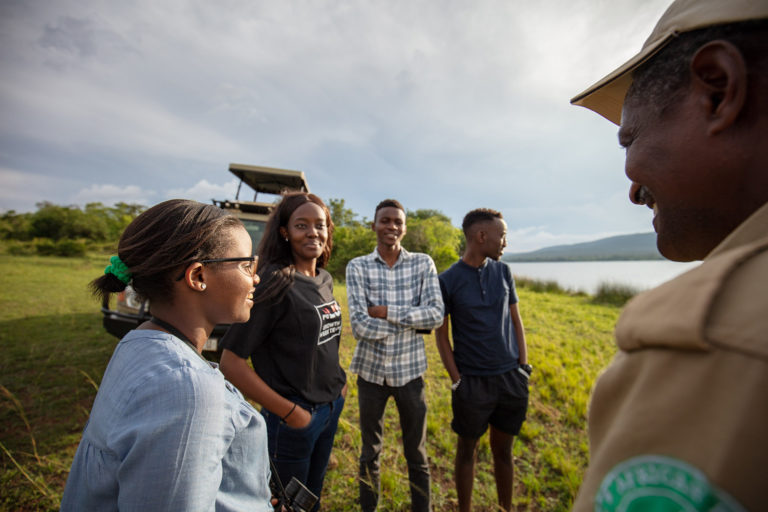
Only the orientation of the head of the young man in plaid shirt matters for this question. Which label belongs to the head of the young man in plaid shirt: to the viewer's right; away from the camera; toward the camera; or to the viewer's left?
toward the camera

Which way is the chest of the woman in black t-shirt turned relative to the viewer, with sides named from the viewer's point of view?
facing the viewer and to the right of the viewer

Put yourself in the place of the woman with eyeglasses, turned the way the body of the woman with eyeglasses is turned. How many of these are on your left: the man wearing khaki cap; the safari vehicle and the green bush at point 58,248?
2

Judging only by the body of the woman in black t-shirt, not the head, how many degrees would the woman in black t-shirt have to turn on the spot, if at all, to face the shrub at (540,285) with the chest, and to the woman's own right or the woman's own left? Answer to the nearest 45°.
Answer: approximately 90° to the woman's own left

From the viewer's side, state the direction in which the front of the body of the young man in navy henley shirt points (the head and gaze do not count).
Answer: toward the camera

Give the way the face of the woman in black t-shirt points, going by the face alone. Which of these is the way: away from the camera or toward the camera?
toward the camera

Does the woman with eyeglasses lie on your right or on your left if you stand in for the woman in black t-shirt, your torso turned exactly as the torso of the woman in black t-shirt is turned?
on your right

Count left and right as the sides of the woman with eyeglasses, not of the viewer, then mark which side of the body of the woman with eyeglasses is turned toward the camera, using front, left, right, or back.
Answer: right

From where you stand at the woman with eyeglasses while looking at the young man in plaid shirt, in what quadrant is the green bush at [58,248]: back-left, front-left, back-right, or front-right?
front-left

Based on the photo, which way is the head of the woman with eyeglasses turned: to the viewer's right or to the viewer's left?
to the viewer's right

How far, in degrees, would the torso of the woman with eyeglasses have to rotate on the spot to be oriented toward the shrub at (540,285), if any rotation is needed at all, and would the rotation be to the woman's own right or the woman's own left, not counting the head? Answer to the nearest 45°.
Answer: approximately 45° to the woman's own left

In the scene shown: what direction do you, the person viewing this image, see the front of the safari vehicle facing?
facing the viewer and to the left of the viewer

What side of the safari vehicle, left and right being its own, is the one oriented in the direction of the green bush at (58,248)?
right

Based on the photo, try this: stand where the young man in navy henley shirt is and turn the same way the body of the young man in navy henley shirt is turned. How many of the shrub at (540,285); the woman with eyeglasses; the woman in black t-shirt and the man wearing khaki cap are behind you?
1

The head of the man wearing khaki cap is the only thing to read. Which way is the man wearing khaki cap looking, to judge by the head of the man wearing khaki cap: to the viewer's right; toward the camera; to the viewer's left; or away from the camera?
to the viewer's left

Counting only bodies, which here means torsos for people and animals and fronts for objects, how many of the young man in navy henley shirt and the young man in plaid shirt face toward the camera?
2
